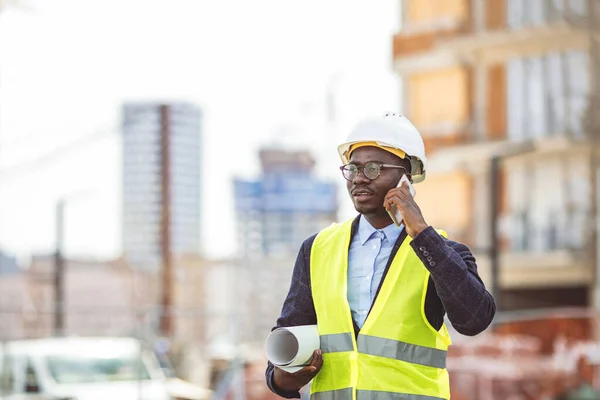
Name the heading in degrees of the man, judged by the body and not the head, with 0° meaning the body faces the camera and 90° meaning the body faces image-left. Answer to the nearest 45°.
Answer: approximately 45°

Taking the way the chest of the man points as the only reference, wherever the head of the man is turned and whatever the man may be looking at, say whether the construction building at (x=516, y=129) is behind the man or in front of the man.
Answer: behind

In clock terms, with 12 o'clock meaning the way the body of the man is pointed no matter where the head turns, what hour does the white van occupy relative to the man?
The white van is roughly at 4 o'clock from the man.
